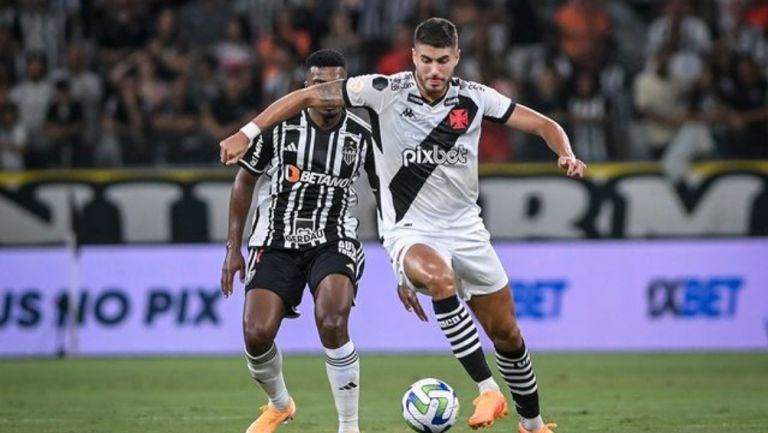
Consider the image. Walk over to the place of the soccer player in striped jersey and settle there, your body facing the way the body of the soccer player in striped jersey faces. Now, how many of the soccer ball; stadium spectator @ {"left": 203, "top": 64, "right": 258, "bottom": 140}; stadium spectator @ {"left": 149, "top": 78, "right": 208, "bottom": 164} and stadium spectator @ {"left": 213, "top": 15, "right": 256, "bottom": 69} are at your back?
3

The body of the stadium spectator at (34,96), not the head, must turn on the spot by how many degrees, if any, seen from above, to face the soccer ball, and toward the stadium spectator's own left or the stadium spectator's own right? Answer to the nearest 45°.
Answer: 0° — they already face it

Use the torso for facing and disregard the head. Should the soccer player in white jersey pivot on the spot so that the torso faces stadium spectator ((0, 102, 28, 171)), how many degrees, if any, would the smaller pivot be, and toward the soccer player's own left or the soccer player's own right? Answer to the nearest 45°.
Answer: approximately 135° to the soccer player's own right

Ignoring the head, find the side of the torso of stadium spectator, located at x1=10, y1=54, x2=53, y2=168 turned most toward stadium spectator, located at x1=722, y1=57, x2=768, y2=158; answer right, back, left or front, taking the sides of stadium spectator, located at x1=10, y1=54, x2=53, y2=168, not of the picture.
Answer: left

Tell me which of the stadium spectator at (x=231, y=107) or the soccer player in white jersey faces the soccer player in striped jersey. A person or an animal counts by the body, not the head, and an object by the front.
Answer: the stadium spectator

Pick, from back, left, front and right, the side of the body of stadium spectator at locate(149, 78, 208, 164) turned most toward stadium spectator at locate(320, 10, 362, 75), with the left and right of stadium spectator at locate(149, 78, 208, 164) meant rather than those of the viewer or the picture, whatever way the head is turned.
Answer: left

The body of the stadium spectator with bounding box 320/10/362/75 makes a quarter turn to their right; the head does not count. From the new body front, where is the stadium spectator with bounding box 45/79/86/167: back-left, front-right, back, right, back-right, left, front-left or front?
front

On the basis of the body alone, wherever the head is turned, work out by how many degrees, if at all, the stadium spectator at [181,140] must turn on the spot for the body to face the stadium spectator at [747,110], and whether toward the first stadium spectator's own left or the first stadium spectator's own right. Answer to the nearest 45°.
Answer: approximately 90° to the first stadium spectator's own left
